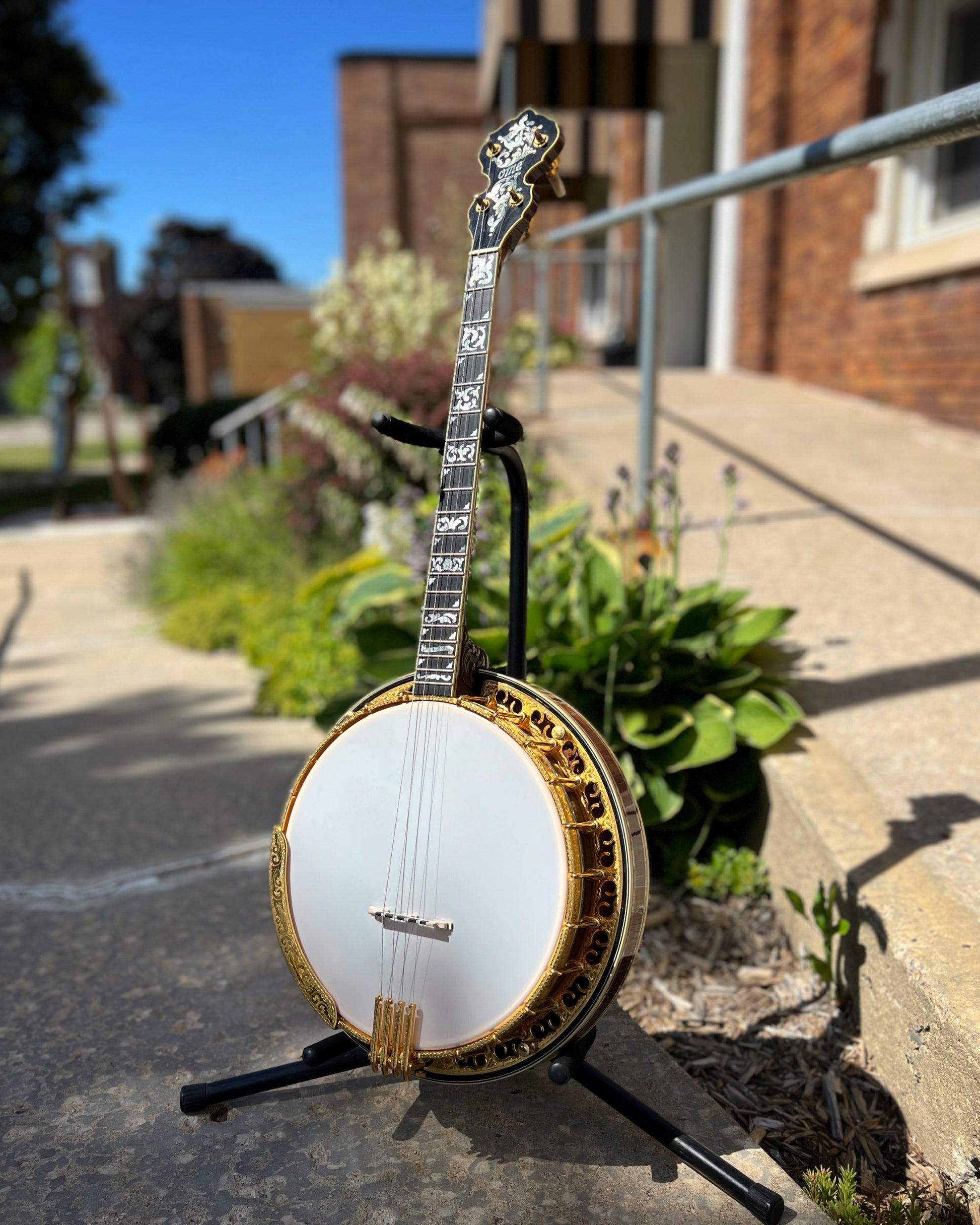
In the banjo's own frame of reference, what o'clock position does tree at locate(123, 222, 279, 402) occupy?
The tree is roughly at 4 o'clock from the banjo.

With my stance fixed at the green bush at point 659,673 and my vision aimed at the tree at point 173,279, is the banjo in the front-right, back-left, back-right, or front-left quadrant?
back-left

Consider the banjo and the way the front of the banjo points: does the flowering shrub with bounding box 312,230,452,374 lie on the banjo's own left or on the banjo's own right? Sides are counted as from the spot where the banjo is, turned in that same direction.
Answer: on the banjo's own right

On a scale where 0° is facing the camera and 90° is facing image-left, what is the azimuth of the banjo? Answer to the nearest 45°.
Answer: approximately 45°

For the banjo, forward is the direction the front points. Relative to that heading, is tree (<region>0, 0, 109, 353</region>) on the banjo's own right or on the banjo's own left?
on the banjo's own right

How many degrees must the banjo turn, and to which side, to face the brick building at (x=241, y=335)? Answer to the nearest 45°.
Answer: approximately 135° to its right

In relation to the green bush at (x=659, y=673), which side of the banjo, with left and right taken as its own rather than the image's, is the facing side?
back
